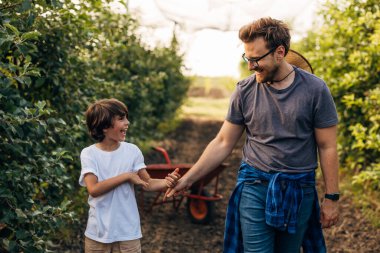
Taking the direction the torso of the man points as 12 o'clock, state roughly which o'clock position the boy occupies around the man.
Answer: The boy is roughly at 3 o'clock from the man.

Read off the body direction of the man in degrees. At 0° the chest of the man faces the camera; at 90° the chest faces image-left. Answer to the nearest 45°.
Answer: approximately 0°

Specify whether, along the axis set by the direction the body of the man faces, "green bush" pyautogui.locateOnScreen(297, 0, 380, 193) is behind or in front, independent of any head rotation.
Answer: behind
